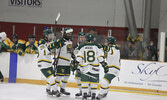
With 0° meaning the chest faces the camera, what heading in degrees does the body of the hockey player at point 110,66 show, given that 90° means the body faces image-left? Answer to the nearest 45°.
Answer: approximately 90°

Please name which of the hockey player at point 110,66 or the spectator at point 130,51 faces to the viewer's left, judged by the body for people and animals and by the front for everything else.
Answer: the hockey player

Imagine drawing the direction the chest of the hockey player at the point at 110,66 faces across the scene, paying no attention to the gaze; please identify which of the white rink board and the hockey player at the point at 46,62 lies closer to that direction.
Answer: the hockey player

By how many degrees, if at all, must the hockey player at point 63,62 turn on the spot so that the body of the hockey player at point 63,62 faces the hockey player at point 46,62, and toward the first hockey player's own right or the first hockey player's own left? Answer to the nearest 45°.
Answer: approximately 135° to the first hockey player's own right

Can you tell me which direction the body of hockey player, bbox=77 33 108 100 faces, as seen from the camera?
away from the camera

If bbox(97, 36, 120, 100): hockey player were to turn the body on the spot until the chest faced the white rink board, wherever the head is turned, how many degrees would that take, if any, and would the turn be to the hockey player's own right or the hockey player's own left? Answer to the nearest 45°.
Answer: approximately 135° to the hockey player's own right

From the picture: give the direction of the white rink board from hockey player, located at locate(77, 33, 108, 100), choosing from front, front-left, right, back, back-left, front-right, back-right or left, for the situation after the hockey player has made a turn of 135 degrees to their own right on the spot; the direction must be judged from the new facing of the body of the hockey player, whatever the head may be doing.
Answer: left

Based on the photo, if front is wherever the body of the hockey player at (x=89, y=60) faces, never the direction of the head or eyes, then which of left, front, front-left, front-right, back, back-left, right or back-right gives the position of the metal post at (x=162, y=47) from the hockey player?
front-right

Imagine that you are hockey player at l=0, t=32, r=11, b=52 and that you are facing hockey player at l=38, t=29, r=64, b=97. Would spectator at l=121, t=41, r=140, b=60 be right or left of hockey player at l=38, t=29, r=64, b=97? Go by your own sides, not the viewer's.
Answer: left

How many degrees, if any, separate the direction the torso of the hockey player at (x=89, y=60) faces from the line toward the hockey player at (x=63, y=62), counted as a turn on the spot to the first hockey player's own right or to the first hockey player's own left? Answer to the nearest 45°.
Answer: approximately 45° to the first hockey player's own left

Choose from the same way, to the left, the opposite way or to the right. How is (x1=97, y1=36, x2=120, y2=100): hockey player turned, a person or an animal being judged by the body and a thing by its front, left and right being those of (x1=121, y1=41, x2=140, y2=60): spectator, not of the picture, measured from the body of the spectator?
to the right

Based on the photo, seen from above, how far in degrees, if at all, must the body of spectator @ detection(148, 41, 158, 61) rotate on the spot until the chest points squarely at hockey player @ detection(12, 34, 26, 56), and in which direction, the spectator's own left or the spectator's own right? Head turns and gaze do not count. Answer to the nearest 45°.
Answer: approximately 45° to the spectator's own right

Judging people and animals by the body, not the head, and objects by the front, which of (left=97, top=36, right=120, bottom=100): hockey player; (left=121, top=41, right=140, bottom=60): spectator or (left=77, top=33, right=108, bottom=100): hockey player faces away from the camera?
(left=77, top=33, right=108, bottom=100): hockey player

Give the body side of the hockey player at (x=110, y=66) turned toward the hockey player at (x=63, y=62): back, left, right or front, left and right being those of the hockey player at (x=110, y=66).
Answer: front
